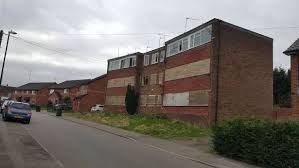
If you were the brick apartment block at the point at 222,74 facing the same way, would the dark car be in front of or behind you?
in front

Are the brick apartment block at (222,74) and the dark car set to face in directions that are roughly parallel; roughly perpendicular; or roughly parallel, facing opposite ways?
roughly perpendicular

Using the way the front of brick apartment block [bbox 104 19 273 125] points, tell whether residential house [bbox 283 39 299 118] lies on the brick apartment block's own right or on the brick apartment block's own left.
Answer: on the brick apartment block's own left

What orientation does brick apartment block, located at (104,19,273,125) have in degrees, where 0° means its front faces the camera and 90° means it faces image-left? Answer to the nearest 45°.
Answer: approximately 45°

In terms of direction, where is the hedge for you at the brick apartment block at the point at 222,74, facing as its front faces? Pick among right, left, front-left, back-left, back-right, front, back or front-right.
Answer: front-left

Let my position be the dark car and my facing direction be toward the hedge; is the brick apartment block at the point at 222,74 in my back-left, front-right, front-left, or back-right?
front-left
